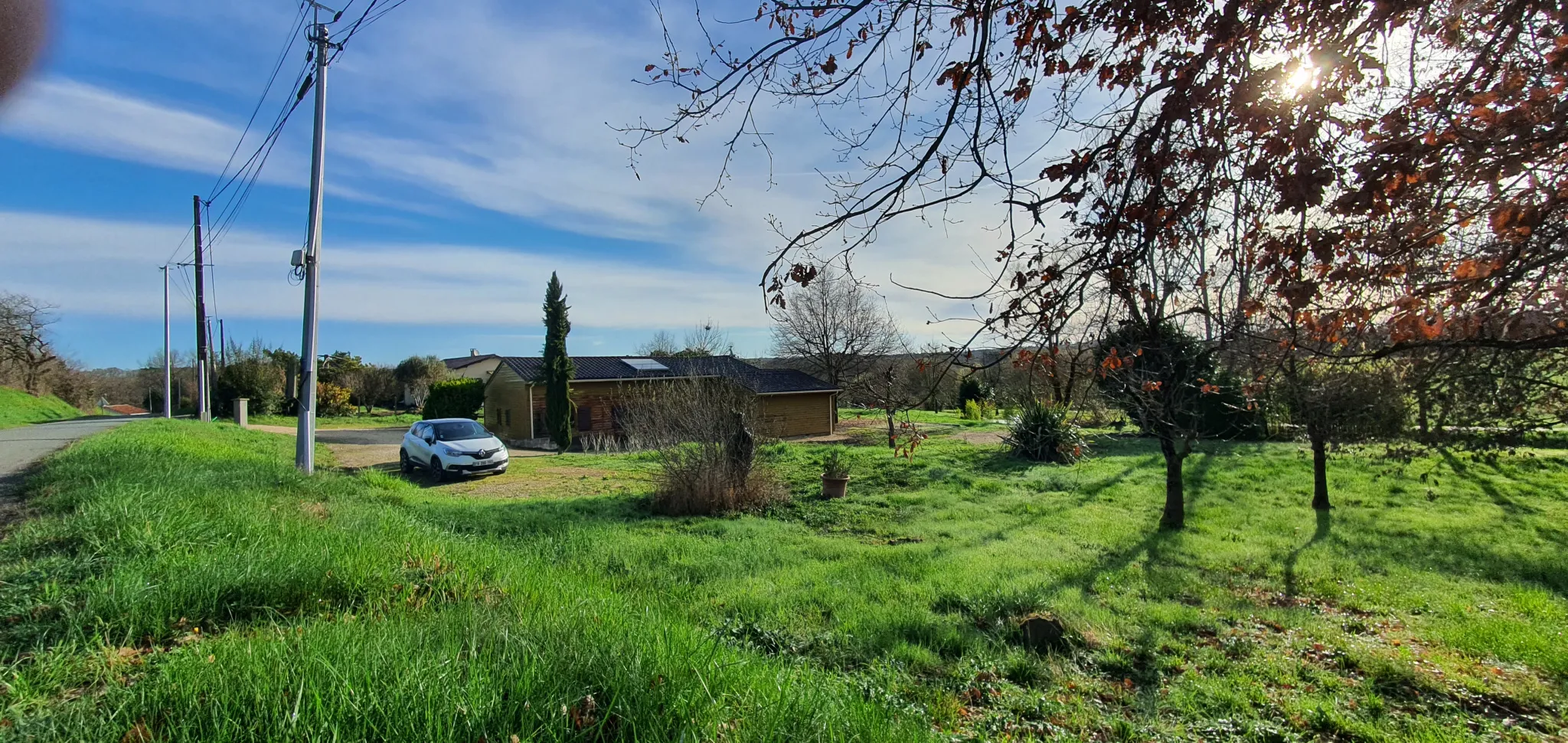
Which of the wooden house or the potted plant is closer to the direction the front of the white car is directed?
the potted plant

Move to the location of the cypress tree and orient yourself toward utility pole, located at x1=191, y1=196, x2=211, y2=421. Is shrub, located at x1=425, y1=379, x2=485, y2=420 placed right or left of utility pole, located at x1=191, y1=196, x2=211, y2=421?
right

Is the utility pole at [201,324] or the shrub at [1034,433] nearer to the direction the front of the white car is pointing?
the shrub

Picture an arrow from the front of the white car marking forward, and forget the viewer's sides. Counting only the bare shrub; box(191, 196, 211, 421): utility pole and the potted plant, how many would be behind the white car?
1

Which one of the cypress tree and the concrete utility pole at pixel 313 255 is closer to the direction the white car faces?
the concrete utility pole

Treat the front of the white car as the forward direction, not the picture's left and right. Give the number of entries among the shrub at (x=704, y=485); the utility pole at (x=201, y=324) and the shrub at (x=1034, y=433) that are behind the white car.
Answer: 1

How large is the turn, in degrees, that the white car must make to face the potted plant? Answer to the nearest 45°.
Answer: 0° — it already faces it

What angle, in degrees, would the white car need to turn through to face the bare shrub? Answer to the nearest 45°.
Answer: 0° — it already faces it

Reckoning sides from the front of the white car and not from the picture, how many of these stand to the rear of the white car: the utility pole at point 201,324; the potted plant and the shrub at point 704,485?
1

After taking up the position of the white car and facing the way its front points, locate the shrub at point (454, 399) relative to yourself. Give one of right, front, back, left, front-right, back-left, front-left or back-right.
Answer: back-left

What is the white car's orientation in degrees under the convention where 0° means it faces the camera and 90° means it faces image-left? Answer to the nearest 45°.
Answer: approximately 315°

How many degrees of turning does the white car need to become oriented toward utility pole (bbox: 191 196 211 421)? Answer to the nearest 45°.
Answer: approximately 180°

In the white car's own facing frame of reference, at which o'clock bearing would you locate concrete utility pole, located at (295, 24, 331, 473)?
The concrete utility pole is roughly at 2 o'clock from the white car.

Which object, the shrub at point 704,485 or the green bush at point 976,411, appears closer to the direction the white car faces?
the shrub
